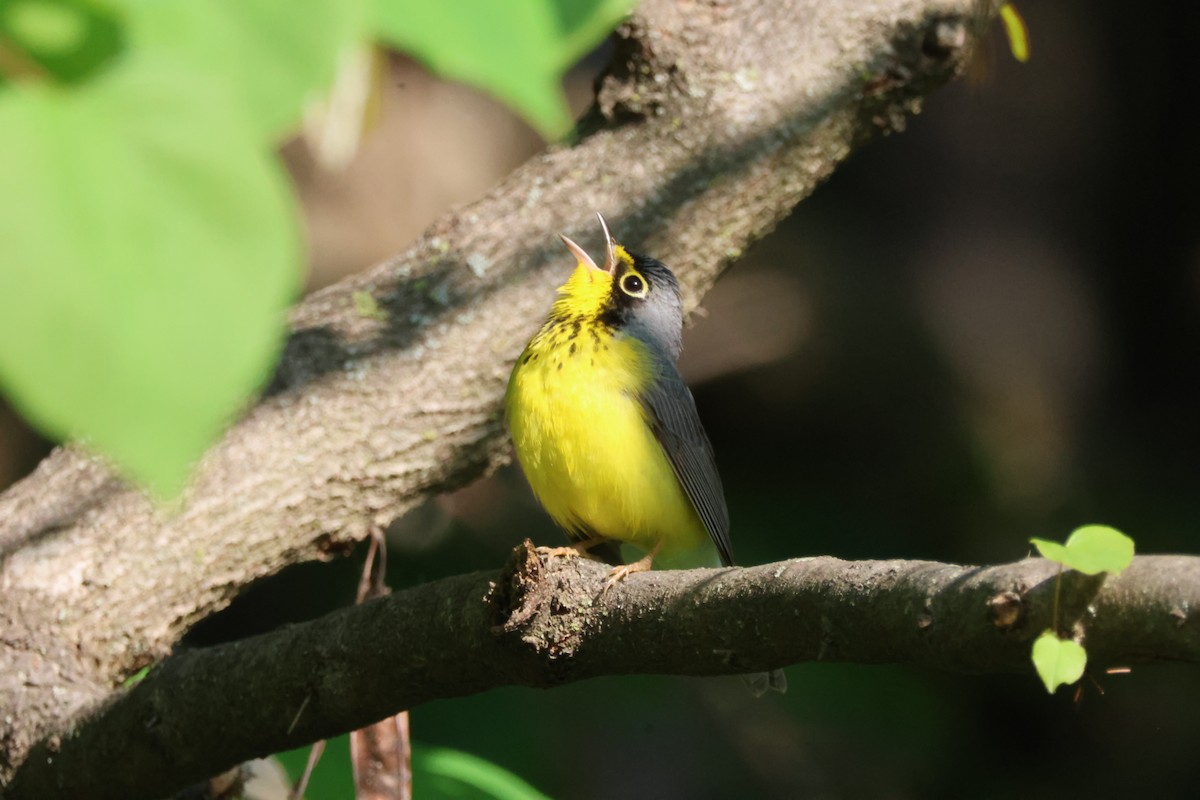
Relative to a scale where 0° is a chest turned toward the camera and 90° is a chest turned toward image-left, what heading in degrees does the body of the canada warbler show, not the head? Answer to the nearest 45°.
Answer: approximately 45°

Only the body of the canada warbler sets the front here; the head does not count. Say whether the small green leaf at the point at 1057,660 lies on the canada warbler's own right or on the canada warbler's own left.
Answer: on the canada warbler's own left

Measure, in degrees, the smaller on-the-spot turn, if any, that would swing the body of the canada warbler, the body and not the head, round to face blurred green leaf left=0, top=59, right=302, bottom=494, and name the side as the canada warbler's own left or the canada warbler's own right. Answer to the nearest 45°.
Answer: approximately 45° to the canada warbler's own left

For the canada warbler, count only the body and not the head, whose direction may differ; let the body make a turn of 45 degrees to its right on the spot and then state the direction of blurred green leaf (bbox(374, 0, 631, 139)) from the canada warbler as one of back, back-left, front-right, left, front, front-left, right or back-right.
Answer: left

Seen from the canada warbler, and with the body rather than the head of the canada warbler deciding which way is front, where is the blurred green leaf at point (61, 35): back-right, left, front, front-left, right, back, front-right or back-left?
front-left

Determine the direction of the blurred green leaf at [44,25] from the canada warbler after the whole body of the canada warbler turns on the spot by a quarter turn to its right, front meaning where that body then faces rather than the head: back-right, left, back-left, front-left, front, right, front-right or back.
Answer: back-left
